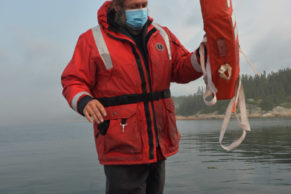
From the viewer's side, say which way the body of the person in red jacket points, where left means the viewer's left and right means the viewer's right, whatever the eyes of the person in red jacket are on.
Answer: facing the viewer and to the right of the viewer

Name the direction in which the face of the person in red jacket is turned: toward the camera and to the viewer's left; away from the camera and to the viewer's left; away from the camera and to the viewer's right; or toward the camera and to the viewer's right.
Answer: toward the camera and to the viewer's right
